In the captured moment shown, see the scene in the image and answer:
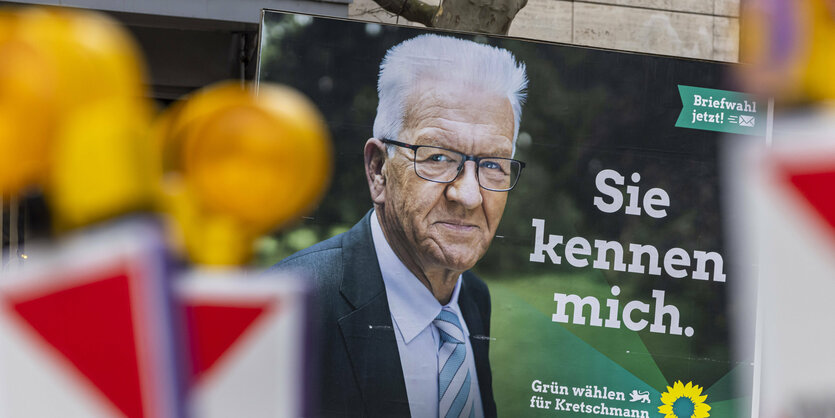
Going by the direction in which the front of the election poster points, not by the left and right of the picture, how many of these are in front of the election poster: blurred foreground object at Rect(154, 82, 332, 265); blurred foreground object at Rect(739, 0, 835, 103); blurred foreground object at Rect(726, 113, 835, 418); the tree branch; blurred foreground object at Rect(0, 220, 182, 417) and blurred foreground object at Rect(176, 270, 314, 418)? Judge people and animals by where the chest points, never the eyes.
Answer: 5

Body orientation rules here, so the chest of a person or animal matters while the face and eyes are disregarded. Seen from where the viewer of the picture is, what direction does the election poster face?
facing the viewer

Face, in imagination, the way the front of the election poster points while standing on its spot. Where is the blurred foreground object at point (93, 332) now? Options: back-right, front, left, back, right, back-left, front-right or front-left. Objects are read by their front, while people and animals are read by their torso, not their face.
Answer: front

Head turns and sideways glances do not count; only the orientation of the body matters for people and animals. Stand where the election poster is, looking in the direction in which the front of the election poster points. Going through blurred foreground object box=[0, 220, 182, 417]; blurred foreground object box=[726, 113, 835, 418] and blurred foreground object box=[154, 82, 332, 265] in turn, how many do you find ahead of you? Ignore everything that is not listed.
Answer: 3

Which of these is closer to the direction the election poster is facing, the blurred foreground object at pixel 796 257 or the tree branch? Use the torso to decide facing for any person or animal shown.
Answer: the blurred foreground object

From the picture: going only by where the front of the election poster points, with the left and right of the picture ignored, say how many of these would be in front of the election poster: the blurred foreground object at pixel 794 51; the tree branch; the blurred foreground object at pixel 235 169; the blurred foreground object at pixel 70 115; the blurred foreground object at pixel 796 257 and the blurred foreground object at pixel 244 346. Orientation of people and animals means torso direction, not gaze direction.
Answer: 5

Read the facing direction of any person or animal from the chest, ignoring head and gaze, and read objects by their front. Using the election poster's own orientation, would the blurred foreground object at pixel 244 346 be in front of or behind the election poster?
in front

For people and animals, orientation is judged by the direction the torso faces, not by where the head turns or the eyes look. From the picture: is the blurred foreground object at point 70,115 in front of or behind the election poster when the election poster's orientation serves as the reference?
in front

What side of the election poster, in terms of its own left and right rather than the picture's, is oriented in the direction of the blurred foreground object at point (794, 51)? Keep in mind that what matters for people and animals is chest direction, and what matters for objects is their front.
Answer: front

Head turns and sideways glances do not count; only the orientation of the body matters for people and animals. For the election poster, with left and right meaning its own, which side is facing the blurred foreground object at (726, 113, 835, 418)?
front
